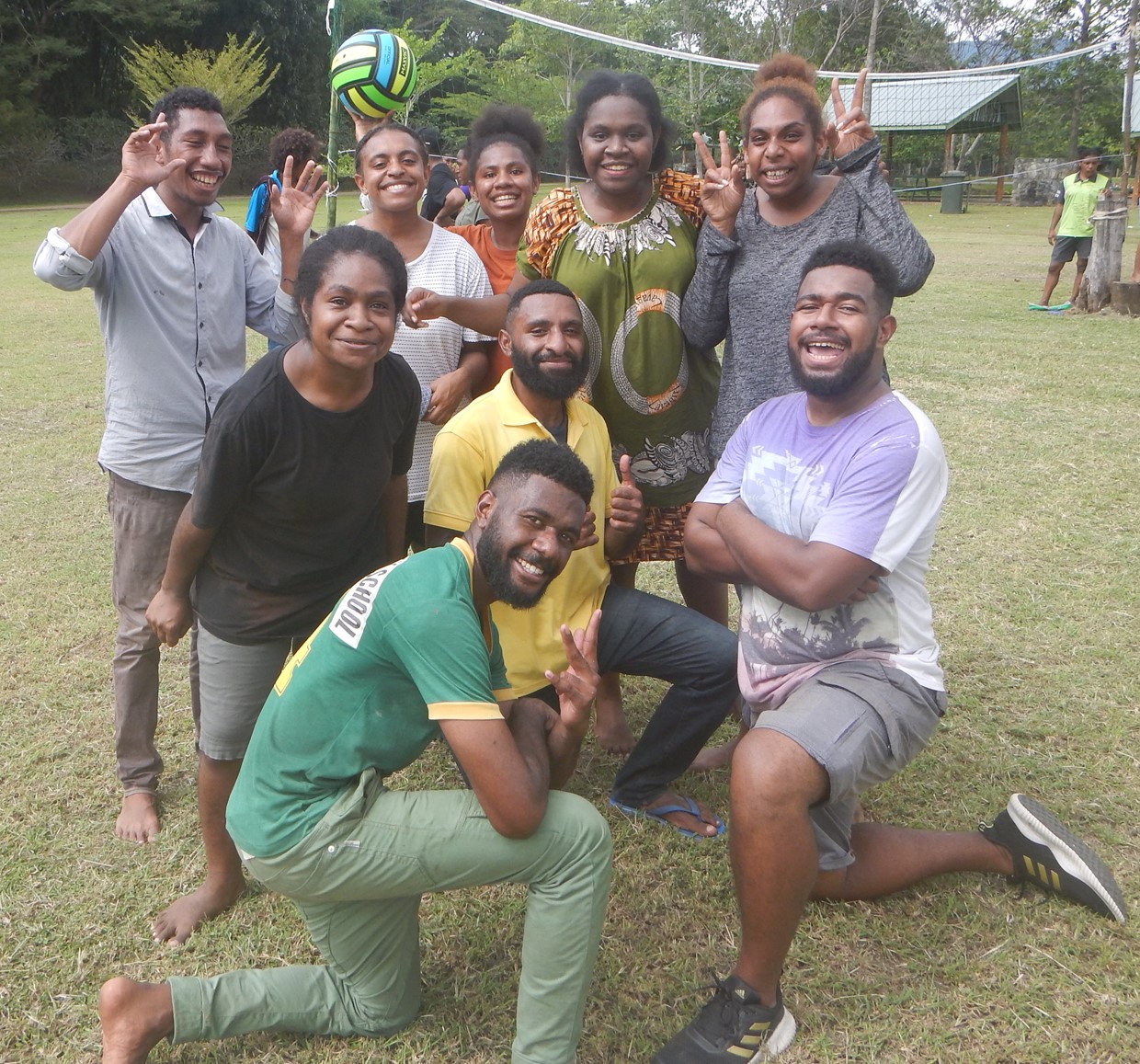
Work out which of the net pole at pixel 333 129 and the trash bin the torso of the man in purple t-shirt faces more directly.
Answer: the net pole

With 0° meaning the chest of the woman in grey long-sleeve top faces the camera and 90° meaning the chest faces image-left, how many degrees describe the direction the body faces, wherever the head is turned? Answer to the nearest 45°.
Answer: approximately 0°

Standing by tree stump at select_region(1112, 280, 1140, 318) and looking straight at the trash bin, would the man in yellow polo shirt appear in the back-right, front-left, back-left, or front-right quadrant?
back-left

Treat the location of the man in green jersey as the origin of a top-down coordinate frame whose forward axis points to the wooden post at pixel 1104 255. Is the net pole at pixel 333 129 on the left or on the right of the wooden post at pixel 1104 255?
left

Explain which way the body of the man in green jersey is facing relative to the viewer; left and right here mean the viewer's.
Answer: facing to the right of the viewer

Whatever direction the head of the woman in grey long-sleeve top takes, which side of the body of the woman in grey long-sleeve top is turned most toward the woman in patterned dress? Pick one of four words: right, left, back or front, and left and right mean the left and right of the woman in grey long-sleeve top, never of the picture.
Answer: right
